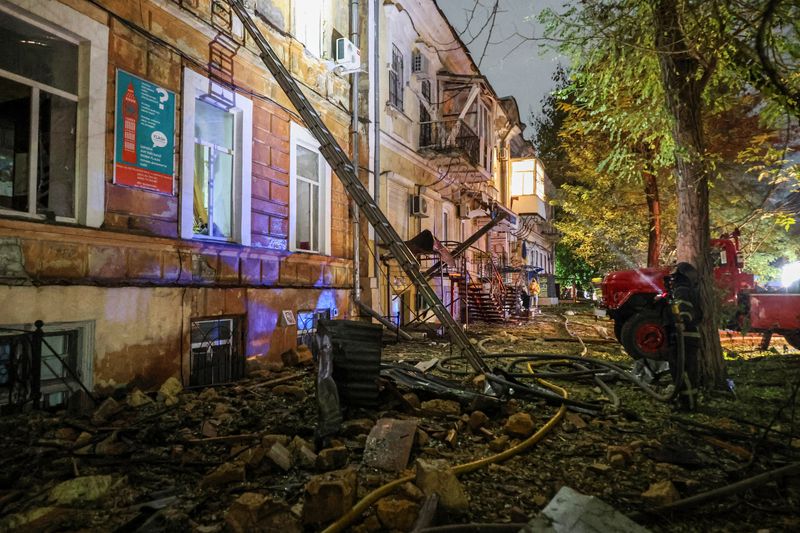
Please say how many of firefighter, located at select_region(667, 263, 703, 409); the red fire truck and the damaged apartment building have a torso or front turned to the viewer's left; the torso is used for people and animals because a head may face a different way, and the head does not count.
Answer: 2

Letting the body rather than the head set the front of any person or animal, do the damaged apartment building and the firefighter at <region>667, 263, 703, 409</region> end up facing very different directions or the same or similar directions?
very different directions

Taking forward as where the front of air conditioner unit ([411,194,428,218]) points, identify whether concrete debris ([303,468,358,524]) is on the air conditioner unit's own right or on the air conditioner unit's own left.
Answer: on the air conditioner unit's own right

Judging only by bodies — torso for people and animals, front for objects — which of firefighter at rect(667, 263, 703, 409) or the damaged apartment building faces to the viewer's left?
the firefighter

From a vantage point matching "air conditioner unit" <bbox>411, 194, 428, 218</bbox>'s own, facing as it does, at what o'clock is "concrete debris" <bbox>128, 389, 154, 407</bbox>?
The concrete debris is roughly at 2 o'clock from the air conditioner unit.

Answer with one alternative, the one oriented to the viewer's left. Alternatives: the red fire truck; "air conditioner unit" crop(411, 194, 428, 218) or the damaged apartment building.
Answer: the red fire truck

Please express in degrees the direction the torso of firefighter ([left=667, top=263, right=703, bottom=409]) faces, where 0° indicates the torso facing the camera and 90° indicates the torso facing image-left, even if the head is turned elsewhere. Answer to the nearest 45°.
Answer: approximately 90°

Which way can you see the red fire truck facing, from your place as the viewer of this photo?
facing to the left of the viewer

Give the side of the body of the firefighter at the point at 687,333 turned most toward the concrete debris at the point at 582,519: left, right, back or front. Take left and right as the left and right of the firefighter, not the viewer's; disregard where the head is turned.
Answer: left
